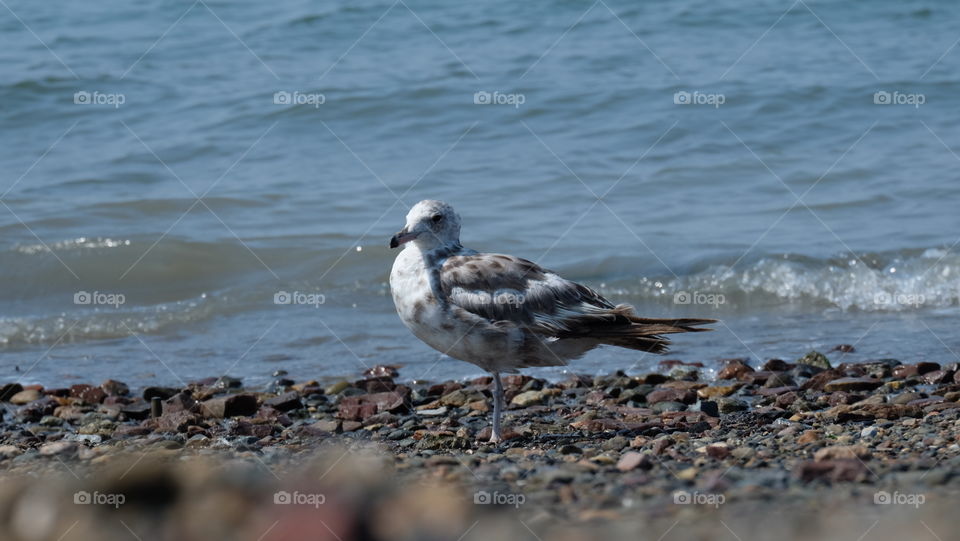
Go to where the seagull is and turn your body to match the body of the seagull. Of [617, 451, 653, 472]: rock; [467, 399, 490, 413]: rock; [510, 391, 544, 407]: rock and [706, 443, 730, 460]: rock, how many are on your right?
2

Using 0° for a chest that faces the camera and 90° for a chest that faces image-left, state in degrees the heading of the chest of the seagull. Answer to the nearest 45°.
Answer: approximately 90°

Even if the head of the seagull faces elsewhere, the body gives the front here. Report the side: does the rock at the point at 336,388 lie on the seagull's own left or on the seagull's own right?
on the seagull's own right

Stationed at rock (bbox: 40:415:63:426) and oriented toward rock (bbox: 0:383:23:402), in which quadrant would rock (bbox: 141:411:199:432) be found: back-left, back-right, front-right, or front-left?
back-right

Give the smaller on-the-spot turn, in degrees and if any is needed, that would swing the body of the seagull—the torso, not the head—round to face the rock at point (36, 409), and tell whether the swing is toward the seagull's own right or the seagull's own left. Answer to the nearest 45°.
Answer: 0° — it already faces it

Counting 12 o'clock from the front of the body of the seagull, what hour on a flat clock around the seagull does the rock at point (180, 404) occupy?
The rock is roughly at 1 o'clock from the seagull.

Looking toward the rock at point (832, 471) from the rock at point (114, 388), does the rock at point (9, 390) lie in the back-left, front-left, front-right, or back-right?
back-right

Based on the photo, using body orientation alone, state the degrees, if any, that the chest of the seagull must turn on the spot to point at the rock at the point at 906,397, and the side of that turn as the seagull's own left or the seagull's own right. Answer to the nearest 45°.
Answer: approximately 180°

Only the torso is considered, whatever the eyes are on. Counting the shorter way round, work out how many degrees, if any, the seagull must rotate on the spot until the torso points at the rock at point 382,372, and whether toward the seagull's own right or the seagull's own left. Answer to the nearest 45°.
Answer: approximately 45° to the seagull's own right

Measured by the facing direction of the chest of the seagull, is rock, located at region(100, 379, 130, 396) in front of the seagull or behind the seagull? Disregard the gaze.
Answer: in front

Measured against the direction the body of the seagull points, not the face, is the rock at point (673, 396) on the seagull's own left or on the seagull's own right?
on the seagull's own right

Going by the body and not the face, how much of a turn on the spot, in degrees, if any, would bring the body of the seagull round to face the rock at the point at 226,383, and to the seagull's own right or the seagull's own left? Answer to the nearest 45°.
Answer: approximately 45° to the seagull's own right

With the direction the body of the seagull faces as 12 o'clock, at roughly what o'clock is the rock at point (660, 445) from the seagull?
The rock is roughly at 7 o'clock from the seagull.

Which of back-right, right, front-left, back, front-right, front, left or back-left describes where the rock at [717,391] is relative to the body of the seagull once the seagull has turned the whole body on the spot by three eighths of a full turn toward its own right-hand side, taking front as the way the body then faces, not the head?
front

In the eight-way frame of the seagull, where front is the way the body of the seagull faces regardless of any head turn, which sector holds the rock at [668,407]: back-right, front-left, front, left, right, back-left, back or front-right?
back-right

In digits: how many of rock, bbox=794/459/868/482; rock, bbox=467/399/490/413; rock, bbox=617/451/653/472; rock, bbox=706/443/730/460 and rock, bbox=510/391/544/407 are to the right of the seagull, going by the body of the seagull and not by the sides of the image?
2
